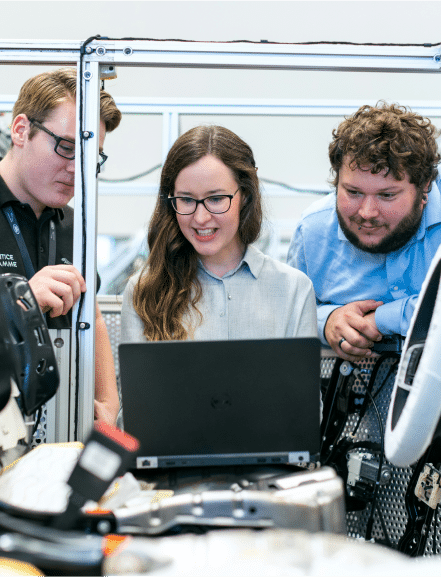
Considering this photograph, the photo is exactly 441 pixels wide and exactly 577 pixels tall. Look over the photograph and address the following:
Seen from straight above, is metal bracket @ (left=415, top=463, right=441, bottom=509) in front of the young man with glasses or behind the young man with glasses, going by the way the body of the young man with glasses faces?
in front

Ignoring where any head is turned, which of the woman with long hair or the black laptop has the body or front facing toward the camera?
the woman with long hair

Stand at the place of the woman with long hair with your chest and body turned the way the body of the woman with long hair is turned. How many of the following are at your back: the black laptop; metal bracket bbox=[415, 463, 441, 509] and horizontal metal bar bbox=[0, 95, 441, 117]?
1

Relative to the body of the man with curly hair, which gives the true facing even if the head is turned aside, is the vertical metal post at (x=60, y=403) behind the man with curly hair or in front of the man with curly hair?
in front

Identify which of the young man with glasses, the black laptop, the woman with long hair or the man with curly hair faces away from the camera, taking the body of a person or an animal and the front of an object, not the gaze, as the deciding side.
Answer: the black laptop

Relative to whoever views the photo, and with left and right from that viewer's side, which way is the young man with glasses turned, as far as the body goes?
facing the viewer and to the right of the viewer

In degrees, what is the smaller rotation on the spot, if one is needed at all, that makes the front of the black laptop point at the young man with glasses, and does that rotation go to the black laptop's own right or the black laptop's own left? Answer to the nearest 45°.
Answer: approximately 45° to the black laptop's own left

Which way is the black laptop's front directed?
away from the camera

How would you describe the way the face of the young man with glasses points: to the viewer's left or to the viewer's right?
to the viewer's right

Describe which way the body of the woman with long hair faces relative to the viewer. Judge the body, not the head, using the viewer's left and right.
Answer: facing the viewer

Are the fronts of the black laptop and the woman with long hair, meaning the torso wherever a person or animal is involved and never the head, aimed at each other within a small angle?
yes

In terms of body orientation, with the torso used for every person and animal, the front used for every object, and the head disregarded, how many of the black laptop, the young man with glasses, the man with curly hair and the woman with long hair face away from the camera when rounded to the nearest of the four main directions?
1

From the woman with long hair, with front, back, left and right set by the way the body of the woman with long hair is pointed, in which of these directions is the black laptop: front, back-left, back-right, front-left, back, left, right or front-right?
front

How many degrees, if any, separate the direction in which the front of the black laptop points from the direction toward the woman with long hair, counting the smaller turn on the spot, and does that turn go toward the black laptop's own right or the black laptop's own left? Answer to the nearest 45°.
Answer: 0° — it already faces them

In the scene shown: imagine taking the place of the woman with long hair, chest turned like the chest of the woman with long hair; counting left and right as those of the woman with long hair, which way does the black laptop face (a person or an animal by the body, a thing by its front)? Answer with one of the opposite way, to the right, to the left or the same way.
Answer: the opposite way

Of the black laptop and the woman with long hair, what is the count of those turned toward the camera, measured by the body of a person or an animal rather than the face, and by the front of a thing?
1
